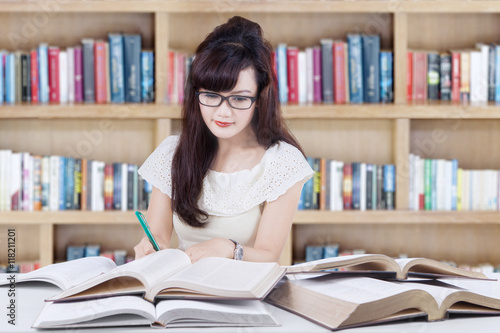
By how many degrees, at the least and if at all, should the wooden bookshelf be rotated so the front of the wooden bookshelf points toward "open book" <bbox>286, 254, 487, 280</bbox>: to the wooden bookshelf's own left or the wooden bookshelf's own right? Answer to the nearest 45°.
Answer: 0° — it already faces it

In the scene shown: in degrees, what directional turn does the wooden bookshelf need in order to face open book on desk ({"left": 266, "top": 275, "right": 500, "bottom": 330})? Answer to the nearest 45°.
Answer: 0° — it already faces it

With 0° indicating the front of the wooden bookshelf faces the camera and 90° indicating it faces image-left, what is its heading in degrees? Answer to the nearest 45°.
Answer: approximately 0°
